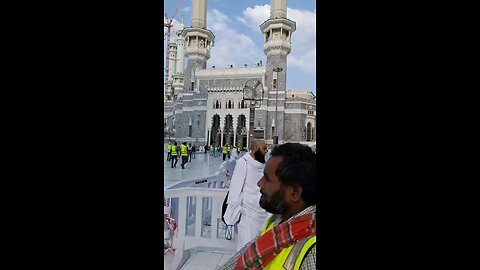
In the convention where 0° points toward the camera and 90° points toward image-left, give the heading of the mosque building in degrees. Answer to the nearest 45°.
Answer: approximately 0°
